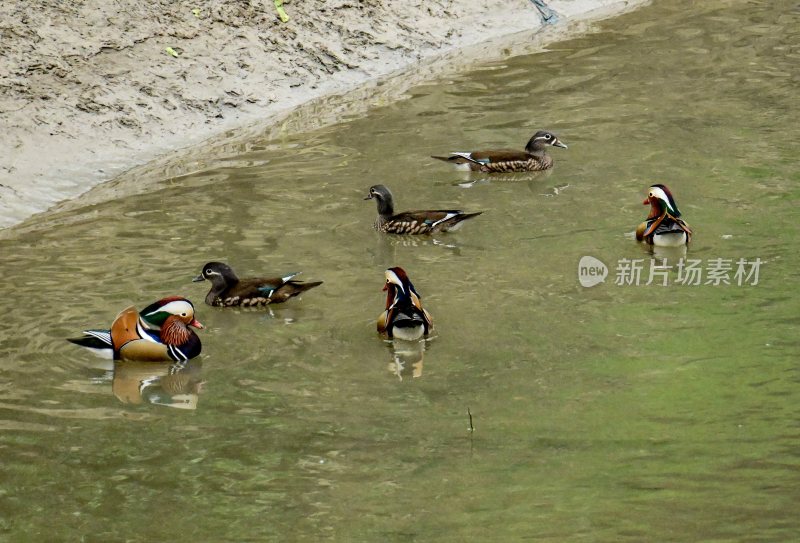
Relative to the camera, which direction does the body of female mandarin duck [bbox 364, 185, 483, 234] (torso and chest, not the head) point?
to the viewer's left

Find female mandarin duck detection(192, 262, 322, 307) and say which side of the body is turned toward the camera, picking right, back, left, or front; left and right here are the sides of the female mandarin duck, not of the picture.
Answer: left

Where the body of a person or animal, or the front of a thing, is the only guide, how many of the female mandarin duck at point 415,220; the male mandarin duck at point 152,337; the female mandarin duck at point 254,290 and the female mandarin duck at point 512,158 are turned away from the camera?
0

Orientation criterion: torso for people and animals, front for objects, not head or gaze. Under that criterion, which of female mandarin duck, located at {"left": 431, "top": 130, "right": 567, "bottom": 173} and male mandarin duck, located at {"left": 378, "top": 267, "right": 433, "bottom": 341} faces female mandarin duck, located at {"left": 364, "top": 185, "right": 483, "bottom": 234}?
the male mandarin duck

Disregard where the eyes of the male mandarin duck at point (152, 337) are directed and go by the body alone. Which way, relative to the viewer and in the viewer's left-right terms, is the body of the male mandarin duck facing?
facing to the right of the viewer

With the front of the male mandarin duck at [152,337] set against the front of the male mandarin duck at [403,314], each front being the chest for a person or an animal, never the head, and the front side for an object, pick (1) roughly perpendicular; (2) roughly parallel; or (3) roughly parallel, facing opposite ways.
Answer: roughly perpendicular

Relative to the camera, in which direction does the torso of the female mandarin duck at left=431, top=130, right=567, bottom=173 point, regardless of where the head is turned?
to the viewer's right

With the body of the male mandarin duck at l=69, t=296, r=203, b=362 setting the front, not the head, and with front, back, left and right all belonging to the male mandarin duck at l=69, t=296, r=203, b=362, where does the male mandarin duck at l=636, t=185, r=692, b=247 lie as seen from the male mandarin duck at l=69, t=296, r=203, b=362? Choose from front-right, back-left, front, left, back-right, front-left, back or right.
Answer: front

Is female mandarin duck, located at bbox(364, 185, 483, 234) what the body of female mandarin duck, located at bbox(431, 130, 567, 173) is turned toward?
no

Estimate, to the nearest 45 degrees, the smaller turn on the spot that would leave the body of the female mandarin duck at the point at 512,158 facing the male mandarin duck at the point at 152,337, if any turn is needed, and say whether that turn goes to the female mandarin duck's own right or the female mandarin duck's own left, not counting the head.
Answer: approximately 135° to the female mandarin duck's own right

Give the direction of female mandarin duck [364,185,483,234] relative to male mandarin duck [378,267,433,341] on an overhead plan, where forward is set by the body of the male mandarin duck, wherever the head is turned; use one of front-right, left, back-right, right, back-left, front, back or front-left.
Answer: front

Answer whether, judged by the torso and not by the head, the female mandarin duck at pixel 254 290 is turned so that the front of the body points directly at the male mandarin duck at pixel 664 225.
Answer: no

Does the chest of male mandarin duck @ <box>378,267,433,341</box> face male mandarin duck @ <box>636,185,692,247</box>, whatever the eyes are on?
no

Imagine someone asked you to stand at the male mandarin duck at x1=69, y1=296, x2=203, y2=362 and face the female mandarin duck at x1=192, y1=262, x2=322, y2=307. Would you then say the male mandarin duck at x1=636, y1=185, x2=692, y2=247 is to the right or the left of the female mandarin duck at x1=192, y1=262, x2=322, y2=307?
right

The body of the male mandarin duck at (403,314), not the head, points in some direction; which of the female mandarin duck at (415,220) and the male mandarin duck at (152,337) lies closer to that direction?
the female mandarin duck

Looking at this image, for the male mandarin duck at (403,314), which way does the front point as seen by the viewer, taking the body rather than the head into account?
away from the camera

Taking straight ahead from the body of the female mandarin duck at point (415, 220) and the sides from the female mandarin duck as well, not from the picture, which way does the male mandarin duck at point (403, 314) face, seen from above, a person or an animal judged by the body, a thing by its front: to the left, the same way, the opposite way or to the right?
to the right
